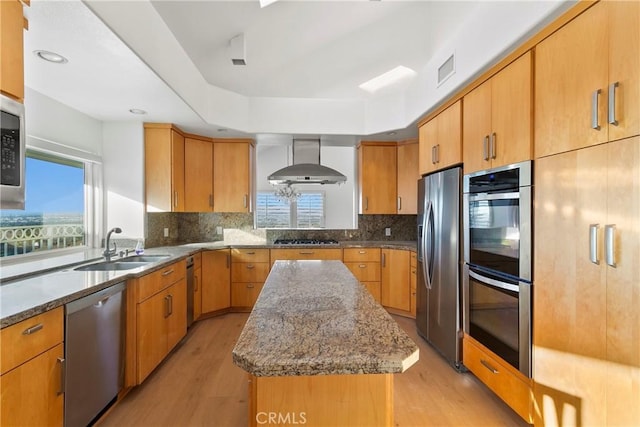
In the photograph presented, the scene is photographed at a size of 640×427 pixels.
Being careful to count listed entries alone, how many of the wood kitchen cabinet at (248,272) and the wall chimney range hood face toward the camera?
2

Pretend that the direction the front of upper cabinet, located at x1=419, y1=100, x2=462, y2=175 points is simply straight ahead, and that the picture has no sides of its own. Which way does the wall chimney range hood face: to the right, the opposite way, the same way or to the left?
to the left

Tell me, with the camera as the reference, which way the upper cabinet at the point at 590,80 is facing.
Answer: facing the viewer and to the left of the viewer

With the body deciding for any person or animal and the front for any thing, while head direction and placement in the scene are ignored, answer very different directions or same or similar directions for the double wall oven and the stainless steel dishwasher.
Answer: very different directions

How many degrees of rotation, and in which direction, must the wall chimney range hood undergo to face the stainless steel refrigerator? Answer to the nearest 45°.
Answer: approximately 45° to its left

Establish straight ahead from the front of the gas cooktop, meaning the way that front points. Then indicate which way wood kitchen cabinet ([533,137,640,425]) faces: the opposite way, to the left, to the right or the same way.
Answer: to the right

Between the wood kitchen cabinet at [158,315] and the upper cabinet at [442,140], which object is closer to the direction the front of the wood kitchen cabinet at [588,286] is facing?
the wood kitchen cabinet

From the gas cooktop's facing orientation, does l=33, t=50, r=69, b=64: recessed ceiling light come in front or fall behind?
in front

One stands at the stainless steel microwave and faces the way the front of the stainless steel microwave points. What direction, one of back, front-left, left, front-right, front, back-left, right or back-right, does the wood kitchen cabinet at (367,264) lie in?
front-left

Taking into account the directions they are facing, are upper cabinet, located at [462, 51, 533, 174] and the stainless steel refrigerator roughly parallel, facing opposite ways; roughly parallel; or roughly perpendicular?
roughly parallel

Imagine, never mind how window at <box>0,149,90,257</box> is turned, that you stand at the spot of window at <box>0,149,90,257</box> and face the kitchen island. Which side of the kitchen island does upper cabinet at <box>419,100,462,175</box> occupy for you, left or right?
left

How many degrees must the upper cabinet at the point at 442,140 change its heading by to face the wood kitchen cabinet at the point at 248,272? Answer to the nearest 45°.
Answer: approximately 45° to its right

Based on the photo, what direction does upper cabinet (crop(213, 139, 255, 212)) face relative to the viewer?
toward the camera

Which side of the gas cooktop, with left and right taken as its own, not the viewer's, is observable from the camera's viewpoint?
front

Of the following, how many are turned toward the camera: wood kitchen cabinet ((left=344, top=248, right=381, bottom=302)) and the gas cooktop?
2

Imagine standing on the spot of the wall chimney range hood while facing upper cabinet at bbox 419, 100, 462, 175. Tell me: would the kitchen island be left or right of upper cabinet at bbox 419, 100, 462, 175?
right

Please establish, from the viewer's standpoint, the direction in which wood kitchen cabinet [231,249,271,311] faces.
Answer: facing the viewer

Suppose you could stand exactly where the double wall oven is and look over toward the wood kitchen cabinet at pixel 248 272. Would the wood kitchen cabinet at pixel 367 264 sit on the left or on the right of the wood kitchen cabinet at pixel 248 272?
right
